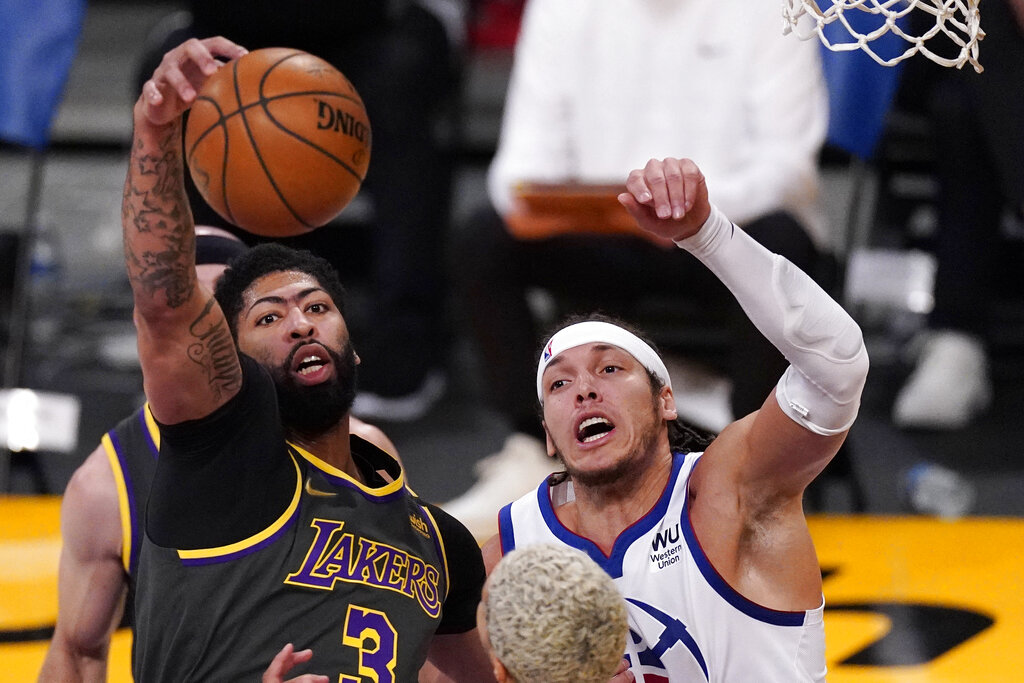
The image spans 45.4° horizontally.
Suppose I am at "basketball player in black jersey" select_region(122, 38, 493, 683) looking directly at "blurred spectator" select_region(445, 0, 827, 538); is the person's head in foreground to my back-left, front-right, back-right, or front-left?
back-right

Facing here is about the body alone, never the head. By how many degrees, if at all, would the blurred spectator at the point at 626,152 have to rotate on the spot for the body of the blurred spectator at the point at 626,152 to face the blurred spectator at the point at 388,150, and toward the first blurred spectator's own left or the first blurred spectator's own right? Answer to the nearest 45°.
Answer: approximately 135° to the first blurred spectator's own right

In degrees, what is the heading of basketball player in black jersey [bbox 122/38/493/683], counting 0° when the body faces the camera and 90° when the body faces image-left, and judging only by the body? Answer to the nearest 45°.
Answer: approximately 315°

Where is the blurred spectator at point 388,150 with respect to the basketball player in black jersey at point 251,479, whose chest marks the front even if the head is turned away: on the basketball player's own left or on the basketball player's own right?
on the basketball player's own left

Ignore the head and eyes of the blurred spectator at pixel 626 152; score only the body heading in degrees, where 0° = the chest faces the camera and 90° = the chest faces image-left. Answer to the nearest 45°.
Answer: approximately 0°
